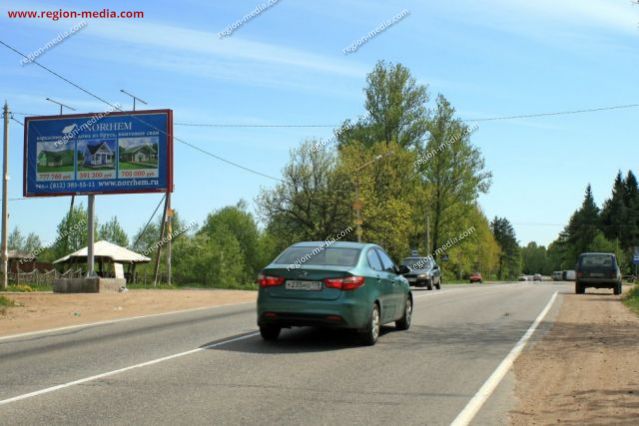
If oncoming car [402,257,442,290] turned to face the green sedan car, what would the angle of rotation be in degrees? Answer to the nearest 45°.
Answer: approximately 45° to its left

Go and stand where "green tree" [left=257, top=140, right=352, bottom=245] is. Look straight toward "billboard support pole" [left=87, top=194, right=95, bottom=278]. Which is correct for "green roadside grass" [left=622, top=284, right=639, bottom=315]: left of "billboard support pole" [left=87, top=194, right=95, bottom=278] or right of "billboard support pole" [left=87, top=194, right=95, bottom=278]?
left

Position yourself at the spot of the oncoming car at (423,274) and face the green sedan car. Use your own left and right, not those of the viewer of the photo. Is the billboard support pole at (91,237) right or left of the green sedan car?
right

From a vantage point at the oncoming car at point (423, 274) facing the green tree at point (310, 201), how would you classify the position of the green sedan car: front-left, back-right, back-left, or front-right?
back-left

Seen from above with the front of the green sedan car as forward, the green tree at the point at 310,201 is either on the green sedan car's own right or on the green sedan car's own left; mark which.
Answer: on the green sedan car's own left

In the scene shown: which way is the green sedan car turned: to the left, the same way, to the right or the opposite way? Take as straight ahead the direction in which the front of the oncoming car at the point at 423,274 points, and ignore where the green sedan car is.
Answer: the opposite way

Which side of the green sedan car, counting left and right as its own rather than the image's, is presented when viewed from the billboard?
left

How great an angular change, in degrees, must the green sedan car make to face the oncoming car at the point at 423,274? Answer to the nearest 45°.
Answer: approximately 45° to its left

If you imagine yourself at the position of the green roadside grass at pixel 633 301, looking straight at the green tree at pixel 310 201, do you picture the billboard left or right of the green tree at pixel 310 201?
left

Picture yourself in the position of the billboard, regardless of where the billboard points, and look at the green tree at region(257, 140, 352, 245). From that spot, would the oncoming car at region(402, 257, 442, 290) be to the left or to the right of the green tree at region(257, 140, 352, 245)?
right

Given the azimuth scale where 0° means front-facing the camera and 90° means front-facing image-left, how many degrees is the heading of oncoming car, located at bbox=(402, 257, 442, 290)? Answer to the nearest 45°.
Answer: approximately 45°
